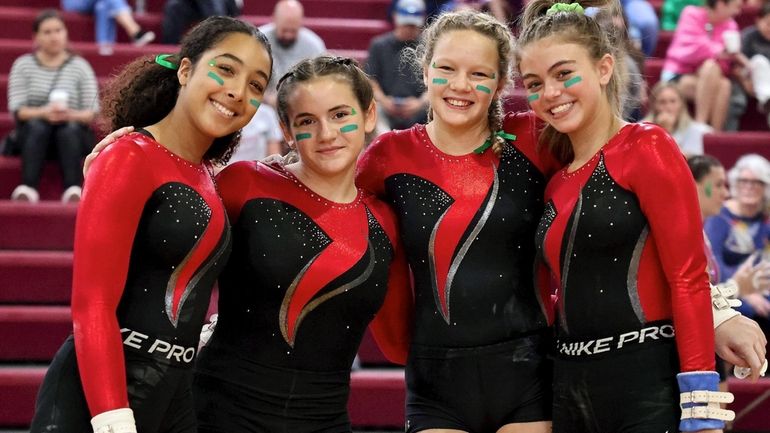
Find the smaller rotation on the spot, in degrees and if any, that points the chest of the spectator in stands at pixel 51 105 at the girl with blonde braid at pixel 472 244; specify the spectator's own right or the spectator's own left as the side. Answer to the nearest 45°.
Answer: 0° — they already face them

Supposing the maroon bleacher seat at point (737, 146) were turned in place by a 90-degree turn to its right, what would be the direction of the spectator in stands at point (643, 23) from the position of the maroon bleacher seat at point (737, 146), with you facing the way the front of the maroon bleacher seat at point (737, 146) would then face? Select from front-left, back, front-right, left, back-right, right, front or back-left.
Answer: front-right

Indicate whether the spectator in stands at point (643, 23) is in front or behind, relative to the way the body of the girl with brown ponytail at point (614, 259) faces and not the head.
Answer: behind

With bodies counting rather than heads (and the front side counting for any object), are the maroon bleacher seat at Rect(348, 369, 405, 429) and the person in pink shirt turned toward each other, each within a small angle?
no

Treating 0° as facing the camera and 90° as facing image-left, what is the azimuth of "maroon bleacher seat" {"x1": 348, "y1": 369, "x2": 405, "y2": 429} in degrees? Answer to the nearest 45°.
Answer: approximately 0°

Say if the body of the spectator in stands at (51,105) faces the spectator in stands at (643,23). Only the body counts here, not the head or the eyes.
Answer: no

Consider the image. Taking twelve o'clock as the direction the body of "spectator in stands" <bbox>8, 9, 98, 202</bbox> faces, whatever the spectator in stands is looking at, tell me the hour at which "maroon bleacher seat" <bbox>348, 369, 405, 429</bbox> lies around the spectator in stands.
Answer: The maroon bleacher seat is roughly at 11 o'clock from the spectator in stands.

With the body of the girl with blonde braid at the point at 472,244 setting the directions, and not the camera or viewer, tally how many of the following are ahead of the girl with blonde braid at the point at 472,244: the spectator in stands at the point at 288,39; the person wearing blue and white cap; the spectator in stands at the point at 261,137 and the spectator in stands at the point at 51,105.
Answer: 0

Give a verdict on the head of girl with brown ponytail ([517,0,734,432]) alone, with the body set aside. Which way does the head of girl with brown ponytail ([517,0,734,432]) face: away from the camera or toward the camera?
toward the camera

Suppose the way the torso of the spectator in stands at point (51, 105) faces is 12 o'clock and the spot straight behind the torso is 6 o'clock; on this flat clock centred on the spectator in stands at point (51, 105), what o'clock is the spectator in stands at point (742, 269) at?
the spectator in stands at point (742, 269) is roughly at 10 o'clock from the spectator in stands at point (51, 105).

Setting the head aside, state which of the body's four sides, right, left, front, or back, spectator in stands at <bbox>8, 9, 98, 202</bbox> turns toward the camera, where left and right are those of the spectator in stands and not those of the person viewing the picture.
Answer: front

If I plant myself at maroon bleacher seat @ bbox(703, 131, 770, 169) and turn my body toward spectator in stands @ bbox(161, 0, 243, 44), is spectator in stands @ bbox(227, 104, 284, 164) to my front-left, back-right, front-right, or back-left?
front-left

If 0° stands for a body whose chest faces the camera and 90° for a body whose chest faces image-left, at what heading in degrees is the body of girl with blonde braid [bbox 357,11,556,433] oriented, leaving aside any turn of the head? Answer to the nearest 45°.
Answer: approximately 0°

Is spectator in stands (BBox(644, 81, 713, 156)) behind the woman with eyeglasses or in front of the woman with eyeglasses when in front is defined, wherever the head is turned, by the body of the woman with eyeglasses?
behind

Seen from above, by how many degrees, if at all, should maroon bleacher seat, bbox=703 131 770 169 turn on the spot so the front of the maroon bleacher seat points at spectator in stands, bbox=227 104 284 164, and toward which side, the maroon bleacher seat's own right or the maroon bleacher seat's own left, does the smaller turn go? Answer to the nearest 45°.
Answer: approximately 45° to the maroon bleacher seat's own right

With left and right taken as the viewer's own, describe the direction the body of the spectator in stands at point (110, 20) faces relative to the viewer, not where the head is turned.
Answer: facing the viewer and to the right of the viewer

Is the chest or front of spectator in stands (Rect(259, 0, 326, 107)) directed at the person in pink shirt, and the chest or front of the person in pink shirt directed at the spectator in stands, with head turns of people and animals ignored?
no
